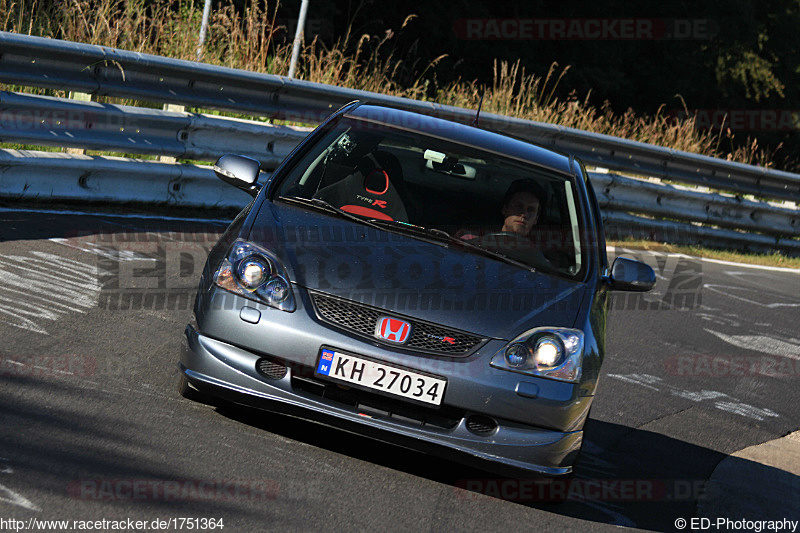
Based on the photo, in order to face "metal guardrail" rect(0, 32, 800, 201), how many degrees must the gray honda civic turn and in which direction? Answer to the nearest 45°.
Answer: approximately 180°

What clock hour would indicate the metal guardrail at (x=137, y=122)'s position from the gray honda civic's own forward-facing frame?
The metal guardrail is roughly at 5 o'clock from the gray honda civic.

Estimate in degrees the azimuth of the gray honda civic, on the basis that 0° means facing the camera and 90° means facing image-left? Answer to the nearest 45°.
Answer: approximately 0°

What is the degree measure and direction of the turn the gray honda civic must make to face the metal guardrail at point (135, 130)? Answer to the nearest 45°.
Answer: approximately 135° to its right
